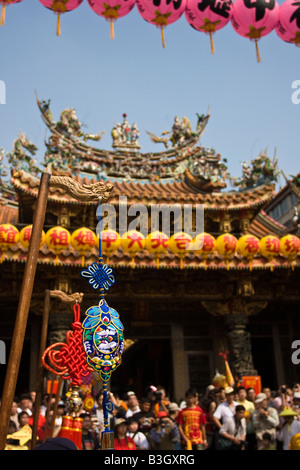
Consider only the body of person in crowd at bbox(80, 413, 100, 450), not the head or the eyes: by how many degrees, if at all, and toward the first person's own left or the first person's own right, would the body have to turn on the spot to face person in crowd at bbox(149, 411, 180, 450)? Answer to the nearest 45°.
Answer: approximately 135° to the first person's own left

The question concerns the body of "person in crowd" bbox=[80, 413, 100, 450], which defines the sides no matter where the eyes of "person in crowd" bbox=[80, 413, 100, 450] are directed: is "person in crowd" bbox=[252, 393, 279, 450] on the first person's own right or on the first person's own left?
on the first person's own left

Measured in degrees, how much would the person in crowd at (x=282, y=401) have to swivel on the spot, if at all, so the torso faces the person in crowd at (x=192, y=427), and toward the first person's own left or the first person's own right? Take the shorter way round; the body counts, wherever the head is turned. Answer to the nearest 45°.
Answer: approximately 45° to the first person's own right

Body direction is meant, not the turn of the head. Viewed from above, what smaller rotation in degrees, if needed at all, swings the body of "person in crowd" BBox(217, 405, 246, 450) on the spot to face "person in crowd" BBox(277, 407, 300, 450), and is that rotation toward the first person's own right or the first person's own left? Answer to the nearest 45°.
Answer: approximately 45° to the first person's own left

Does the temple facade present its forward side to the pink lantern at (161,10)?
yes

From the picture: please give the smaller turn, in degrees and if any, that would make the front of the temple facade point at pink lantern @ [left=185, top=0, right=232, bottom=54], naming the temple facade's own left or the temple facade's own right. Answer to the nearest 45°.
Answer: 0° — it already faces it

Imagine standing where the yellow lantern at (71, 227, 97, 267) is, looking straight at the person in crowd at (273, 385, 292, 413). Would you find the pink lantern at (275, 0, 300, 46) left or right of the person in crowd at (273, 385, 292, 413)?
right

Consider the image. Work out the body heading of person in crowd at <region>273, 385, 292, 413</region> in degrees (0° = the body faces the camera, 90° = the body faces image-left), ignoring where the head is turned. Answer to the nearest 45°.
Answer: approximately 0°

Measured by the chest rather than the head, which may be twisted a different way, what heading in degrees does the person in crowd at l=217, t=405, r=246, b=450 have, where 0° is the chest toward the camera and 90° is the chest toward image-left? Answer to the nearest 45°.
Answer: approximately 315°
